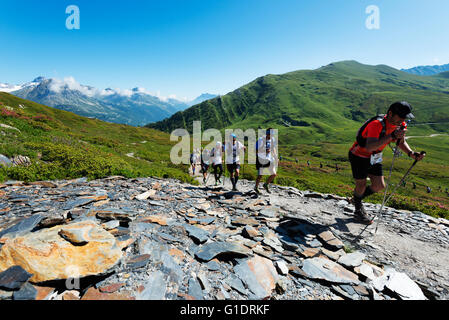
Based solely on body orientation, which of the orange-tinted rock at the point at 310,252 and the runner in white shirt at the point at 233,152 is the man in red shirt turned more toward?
the orange-tinted rock

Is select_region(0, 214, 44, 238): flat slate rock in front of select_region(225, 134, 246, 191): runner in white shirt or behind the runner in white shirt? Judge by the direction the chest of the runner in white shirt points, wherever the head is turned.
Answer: in front

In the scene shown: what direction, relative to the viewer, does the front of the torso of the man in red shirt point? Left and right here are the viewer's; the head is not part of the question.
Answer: facing the viewer and to the right of the viewer

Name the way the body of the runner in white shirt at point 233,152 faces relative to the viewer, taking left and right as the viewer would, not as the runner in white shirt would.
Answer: facing the viewer

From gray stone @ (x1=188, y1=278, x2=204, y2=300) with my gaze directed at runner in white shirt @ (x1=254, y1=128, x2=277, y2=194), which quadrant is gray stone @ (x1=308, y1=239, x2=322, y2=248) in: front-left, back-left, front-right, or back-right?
front-right

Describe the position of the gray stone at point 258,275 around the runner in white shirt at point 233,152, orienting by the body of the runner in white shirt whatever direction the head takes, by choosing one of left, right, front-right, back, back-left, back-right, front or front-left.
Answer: front

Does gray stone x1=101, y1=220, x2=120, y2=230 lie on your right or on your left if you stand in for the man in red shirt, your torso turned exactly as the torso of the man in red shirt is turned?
on your right

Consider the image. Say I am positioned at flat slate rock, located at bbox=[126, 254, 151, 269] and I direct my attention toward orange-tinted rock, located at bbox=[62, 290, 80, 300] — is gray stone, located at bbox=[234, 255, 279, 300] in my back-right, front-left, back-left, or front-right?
back-left

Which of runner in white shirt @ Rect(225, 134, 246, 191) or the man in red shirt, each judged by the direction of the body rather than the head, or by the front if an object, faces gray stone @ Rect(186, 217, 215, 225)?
the runner in white shirt

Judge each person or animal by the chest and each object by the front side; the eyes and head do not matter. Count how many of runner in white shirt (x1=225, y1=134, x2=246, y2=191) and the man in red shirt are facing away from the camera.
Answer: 0

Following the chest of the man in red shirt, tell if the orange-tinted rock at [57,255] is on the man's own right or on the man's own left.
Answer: on the man's own right
